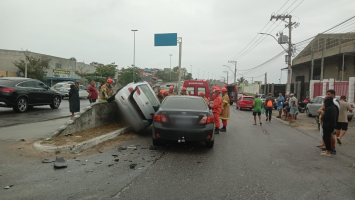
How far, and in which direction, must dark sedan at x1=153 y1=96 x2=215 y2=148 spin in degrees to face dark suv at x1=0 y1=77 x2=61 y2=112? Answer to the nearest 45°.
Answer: approximately 45° to its left

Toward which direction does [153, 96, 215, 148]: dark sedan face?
away from the camera

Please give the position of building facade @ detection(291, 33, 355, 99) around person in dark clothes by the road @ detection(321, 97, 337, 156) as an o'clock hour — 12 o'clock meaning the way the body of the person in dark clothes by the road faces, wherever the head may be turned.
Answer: The building facade is roughly at 3 o'clock from the person in dark clothes by the road.

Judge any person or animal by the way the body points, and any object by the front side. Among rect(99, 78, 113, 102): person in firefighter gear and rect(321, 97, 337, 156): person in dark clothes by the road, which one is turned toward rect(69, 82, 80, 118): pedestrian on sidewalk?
rect(321, 97, 337, 156): person in dark clothes by the road

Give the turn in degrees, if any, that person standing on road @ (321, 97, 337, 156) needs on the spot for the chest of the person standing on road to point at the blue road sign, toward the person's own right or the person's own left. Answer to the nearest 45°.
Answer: approximately 45° to the person's own right

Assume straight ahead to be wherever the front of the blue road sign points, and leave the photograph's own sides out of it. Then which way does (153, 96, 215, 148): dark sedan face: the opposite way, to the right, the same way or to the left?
the opposite way

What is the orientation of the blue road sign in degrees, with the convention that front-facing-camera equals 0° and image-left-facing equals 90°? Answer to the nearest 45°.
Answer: approximately 0°
